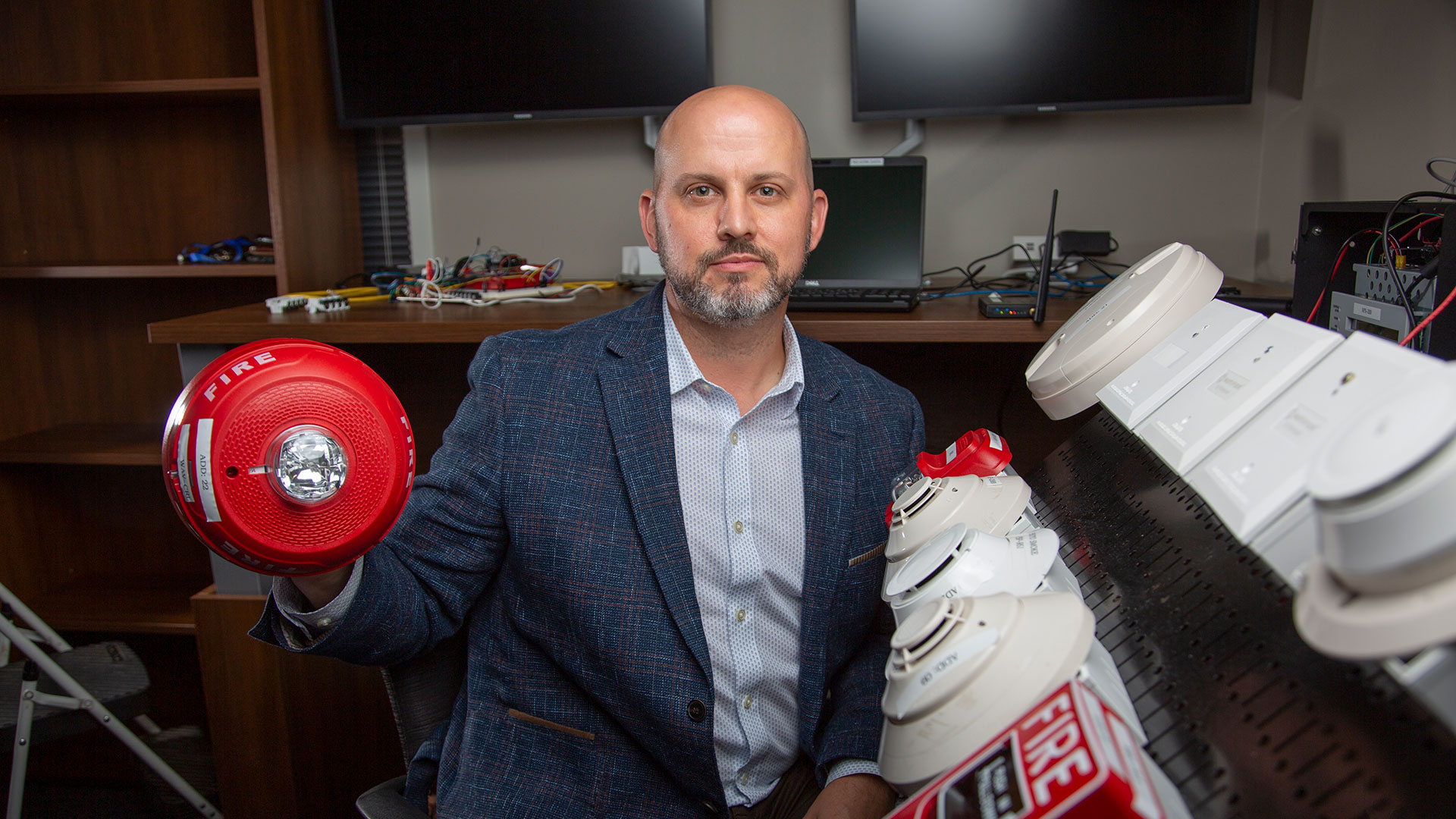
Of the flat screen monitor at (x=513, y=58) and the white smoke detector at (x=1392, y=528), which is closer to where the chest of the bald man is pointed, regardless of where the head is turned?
the white smoke detector

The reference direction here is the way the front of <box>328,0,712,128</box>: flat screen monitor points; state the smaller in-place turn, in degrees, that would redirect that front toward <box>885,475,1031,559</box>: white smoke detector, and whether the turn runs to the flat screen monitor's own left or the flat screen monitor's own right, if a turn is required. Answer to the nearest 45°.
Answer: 0° — it already faces it

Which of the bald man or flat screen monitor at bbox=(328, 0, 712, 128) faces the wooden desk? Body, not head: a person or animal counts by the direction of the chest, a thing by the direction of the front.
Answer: the flat screen monitor

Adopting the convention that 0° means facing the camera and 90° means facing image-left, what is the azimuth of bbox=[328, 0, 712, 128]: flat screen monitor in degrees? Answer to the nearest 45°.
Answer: approximately 0°
